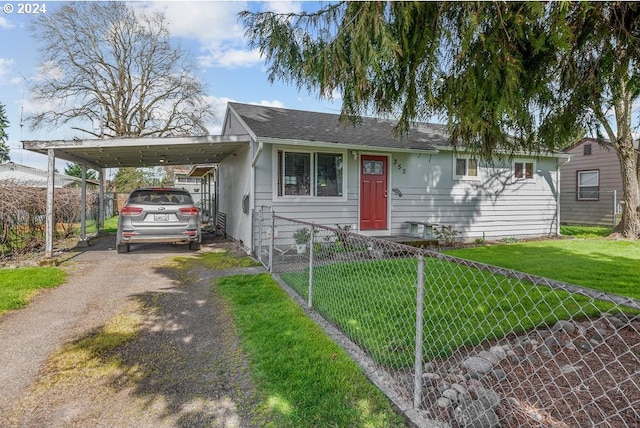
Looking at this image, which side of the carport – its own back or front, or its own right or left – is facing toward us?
front

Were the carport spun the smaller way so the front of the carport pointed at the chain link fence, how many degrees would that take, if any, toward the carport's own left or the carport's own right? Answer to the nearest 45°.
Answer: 0° — it already faces it

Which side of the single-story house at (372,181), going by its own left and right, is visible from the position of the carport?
right

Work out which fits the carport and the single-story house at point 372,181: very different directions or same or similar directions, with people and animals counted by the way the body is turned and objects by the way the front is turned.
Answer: same or similar directions

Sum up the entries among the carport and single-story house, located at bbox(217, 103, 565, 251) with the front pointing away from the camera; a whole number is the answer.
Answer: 0

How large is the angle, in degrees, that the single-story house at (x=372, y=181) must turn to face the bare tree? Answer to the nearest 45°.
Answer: approximately 180°

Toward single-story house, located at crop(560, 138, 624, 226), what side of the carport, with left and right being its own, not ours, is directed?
left

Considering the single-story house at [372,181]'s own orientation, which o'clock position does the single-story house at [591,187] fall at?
the single-story house at [591,187] is roughly at 9 o'clock from the single-story house at [372,181].

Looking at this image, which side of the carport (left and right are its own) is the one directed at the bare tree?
back

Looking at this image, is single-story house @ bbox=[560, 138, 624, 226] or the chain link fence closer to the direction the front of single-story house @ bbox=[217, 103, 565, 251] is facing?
the chain link fence

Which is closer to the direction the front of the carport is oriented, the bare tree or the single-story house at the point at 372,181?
the single-story house

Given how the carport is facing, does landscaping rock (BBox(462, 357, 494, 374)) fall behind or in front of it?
in front

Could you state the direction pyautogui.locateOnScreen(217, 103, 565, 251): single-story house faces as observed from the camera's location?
facing the viewer and to the right of the viewer
